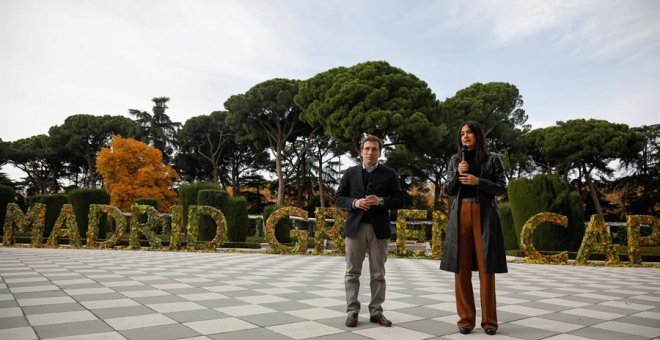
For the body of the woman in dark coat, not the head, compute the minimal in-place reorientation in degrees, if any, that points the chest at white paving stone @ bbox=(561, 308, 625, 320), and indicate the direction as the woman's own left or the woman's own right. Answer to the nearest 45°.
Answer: approximately 135° to the woman's own left

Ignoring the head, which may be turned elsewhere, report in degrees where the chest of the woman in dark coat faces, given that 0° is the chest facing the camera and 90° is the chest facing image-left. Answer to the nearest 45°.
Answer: approximately 0°

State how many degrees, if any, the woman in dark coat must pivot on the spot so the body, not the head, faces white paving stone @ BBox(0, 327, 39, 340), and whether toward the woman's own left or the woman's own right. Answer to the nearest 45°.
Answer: approximately 45° to the woman's own right

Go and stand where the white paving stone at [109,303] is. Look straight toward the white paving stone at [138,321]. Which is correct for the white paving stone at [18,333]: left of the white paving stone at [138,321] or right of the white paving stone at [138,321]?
right

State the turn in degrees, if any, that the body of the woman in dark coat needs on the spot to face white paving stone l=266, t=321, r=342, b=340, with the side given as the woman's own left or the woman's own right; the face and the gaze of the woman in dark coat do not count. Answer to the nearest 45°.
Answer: approximately 90° to the woman's own right

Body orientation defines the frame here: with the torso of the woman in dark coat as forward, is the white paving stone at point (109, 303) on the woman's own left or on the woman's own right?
on the woman's own right
